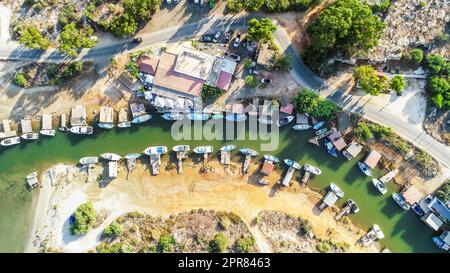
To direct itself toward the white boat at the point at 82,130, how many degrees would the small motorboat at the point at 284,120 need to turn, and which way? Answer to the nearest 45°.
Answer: approximately 135° to its left

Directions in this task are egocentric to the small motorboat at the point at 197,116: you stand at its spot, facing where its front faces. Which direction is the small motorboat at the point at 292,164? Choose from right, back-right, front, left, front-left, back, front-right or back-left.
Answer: back

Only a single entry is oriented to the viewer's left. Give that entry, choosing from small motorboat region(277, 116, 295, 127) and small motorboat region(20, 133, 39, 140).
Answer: small motorboat region(20, 133, 39, 140)

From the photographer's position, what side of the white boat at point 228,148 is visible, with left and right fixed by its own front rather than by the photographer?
left

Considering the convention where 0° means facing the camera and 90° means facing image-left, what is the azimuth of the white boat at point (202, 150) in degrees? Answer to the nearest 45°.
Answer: approximately 90°

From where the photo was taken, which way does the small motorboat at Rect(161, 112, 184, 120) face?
to the viewer's left

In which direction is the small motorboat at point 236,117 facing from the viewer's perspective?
to the viewer's left

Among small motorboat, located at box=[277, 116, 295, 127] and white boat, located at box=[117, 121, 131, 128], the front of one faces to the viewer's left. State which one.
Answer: the white boat

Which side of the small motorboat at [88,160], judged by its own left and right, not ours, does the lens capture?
left

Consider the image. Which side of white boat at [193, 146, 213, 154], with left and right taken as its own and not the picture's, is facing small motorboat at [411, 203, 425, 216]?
back

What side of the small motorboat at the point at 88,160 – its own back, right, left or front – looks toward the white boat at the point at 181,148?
back

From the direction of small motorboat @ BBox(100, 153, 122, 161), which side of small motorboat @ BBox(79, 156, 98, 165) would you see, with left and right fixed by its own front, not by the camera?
back

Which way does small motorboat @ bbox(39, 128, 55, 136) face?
to the viewer's left

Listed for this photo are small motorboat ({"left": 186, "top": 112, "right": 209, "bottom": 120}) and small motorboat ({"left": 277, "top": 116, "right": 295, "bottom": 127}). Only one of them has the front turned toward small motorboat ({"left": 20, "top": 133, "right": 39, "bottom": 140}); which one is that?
small motorboat ({"left": 186, "top": 112, "right": 209, "bottom": 120})
